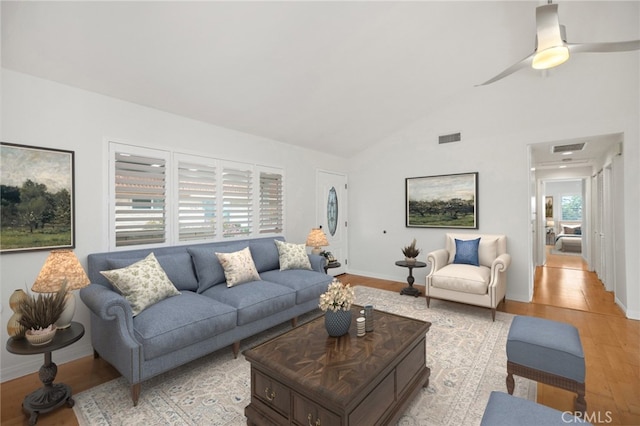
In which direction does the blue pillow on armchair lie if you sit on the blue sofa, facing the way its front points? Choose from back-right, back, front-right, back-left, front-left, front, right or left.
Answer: front-left

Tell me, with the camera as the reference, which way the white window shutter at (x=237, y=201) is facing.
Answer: facing the viewer and to the right of the viewer

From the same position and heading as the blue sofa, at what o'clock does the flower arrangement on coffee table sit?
The flower arrangement on coffee table is roughly at 12 o'clock from the blue sofa.

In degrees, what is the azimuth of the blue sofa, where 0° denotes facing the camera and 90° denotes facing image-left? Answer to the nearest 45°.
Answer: approximately 315°

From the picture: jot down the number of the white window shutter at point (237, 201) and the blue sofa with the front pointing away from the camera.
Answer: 0

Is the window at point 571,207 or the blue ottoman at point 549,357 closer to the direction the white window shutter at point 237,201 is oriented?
the blue ottoman

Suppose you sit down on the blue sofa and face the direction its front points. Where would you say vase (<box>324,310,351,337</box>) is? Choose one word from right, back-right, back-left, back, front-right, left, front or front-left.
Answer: front

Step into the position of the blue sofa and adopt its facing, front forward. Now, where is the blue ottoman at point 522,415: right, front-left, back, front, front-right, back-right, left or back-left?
front

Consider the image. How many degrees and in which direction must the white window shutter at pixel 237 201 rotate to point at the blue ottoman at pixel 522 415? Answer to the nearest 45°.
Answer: approximately 45° to its right

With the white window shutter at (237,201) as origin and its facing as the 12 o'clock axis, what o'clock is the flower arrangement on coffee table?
The flower arrangement on coffee table is roughly at 1 o'clock from the white window shutter.

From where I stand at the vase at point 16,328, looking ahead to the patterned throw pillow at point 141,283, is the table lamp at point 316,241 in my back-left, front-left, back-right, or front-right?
front-left

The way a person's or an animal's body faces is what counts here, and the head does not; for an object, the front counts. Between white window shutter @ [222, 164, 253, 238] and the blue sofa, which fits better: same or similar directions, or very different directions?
same or similar directions

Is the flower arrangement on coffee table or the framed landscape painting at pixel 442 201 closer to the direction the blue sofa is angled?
the flower arrangement on coffee table

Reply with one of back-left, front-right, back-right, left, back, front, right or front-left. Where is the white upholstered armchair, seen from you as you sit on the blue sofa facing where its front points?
front-left
